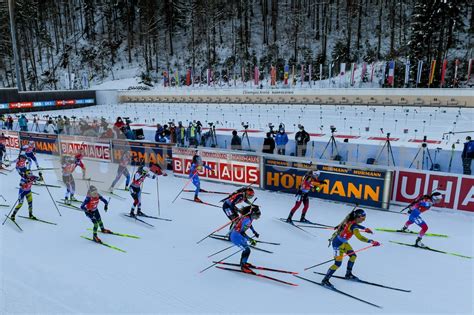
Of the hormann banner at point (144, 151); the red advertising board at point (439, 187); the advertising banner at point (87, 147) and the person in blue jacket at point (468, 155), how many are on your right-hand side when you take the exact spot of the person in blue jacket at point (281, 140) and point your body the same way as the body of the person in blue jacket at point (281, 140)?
2

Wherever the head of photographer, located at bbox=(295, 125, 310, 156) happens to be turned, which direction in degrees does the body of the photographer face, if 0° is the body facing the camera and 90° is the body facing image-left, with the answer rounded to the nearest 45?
approximately 45°

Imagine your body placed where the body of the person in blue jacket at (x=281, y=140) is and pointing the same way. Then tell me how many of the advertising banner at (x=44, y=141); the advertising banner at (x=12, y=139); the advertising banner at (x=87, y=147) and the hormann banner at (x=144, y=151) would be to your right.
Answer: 4

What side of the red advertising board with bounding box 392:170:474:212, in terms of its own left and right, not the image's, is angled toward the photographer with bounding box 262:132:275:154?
right

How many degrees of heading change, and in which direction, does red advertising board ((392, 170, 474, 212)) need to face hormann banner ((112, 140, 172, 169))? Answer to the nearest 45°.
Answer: approximately 90° to its right

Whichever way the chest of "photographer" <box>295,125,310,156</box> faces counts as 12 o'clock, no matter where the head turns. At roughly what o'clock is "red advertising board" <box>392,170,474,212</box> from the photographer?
The red advertising board is roughly at 9 o'clock from the photographer.

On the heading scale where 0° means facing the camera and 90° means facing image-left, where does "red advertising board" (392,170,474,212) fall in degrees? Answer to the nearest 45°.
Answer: approximately 0°

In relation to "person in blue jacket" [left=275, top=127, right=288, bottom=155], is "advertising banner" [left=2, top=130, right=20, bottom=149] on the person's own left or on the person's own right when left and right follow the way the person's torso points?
on the person's own right

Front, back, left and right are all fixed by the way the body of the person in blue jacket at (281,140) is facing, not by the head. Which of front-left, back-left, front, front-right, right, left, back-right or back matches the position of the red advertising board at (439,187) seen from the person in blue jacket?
front-left

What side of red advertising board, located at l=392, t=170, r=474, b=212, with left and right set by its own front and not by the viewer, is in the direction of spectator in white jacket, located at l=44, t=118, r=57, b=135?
right

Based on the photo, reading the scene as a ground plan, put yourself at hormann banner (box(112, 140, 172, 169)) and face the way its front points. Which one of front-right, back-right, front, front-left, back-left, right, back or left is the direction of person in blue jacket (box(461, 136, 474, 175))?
front-left
